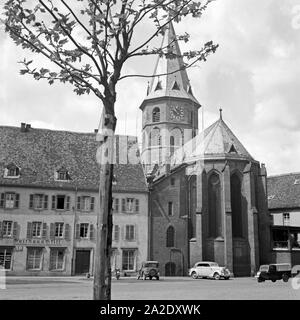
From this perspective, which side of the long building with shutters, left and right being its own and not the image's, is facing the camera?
front

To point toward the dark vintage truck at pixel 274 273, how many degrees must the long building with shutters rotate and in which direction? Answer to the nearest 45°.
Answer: approximately 45° to its left

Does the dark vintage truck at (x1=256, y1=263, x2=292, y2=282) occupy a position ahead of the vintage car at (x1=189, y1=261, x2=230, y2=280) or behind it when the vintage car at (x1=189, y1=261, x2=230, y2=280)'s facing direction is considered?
ahead

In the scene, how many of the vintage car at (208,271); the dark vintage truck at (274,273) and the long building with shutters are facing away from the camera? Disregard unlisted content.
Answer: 0

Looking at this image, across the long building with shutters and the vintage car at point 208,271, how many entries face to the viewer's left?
0

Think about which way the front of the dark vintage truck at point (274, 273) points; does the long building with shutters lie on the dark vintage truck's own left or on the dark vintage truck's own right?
on the dark vintage truck's own right

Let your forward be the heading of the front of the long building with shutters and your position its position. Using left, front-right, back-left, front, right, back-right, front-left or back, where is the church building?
left

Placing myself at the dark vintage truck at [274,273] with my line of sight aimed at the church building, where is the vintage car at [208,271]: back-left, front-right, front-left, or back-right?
front-left

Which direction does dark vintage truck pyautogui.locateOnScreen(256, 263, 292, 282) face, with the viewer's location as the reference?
facing the viewer and to the left of the viewer

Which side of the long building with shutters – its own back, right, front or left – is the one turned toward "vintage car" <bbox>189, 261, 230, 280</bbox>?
left

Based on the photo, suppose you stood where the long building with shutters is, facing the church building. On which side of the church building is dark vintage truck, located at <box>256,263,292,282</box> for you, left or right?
right
